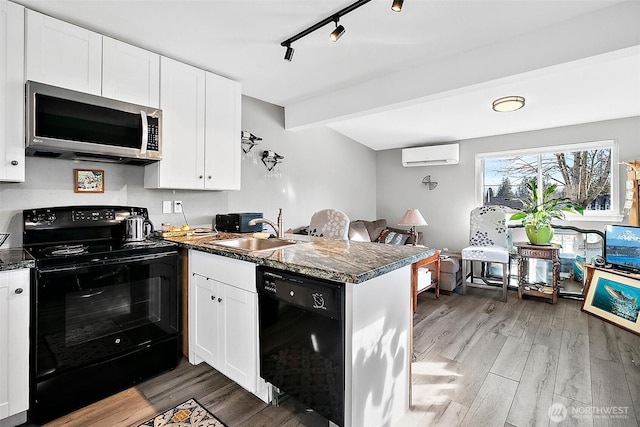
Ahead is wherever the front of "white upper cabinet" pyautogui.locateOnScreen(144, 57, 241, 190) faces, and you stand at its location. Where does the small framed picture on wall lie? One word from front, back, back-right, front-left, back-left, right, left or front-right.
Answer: back-right

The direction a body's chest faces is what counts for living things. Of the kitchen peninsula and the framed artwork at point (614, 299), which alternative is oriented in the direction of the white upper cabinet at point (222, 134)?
the framed artwork

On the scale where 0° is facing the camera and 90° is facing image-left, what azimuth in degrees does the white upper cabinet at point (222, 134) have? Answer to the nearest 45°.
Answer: approximately 315°

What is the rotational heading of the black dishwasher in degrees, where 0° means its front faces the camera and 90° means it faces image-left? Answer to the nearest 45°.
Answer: approximately 45°
